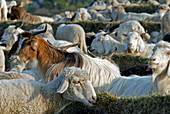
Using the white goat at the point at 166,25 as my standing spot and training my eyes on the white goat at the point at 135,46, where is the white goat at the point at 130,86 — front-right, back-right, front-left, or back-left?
front-left

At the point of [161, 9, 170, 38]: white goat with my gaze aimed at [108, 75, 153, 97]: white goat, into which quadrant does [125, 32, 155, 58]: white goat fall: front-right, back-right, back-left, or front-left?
front-right

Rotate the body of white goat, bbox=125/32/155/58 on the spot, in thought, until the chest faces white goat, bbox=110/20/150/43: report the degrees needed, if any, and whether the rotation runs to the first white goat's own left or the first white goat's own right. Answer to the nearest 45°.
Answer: approximately 135° to the first white goat's own right

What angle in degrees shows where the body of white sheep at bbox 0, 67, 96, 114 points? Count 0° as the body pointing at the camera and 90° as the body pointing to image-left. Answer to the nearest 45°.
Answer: approximately 270°

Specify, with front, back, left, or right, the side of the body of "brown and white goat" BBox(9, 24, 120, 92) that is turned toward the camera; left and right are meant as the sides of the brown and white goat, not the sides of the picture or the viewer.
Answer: left

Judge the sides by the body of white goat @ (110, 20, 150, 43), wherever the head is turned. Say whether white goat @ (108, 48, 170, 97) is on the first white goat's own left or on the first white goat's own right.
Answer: on the first white goat's own right

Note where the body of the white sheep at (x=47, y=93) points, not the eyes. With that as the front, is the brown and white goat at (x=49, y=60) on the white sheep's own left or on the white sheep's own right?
on the white sheep's own left

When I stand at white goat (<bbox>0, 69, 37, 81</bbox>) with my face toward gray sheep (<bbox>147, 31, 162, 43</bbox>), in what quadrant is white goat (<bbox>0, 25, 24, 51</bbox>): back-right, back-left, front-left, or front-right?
front-left
